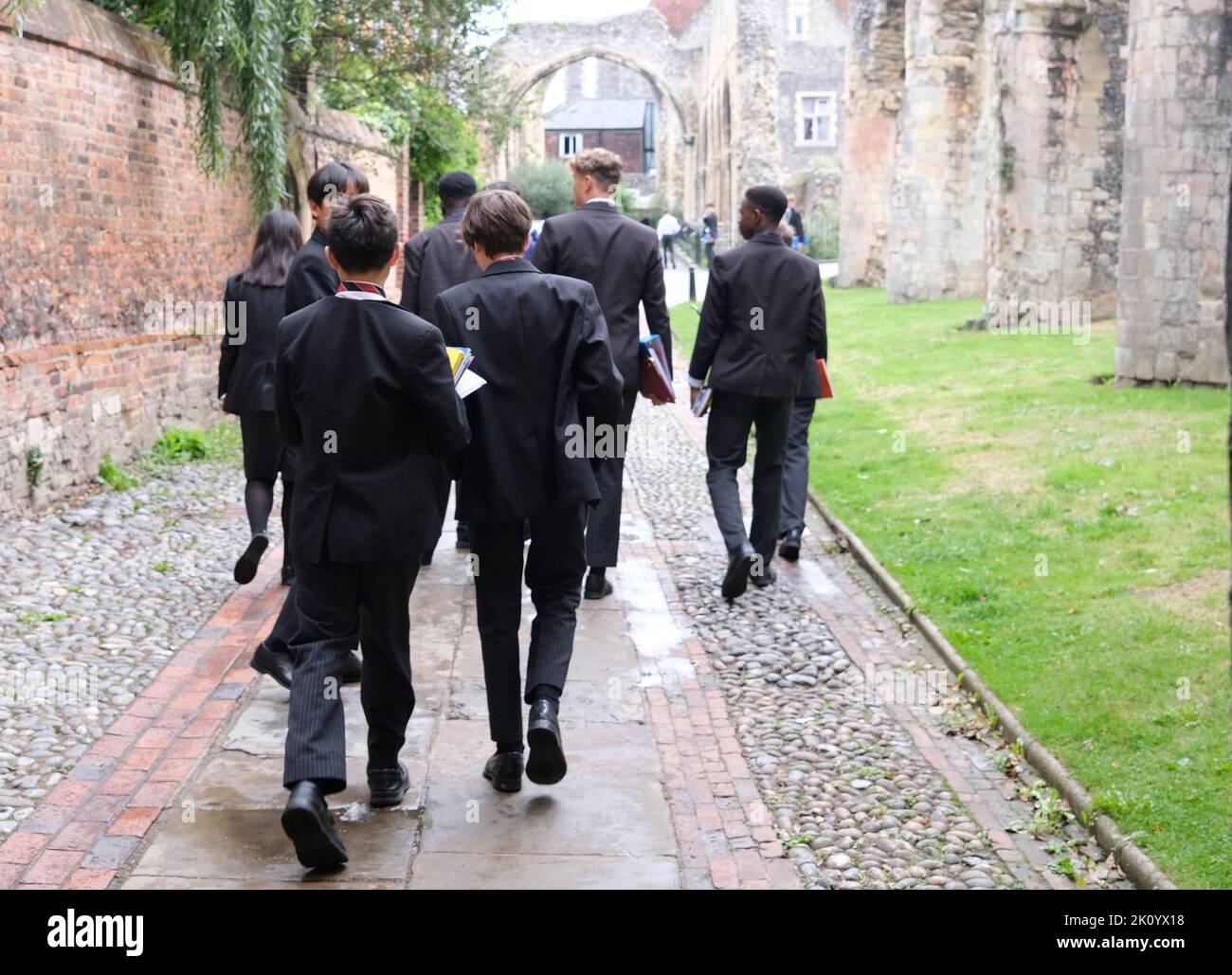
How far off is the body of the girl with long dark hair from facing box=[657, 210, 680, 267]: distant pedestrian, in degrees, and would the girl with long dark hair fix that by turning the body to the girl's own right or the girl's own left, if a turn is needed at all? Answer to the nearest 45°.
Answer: approximately 45° to the girl's own left

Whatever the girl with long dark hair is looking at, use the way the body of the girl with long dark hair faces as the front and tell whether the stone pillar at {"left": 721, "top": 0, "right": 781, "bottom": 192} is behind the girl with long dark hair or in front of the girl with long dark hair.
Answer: in front

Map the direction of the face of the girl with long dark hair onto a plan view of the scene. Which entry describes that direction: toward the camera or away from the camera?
away from the camera

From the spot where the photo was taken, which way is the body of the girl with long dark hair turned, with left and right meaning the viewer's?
facing away from the viewer and to the right of the viewer

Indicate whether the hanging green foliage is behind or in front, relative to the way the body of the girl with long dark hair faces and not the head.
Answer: in front

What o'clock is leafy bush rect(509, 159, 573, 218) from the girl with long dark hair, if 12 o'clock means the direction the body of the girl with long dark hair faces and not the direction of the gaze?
The leafy bush is roughly at 11 o'clock from the girl with long dark hair.
